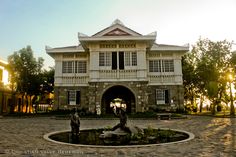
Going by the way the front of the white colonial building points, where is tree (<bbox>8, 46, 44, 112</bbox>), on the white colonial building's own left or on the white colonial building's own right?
on the white colonial building's own right

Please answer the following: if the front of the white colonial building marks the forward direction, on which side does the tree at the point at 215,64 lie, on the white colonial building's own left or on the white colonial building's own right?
on the white colonial building's own left

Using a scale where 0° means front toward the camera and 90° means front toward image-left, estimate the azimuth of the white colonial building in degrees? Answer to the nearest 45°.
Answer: approximately 0°

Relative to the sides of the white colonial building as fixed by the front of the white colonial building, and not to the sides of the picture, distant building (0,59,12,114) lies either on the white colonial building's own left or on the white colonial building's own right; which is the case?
on the white colonial building's own right
